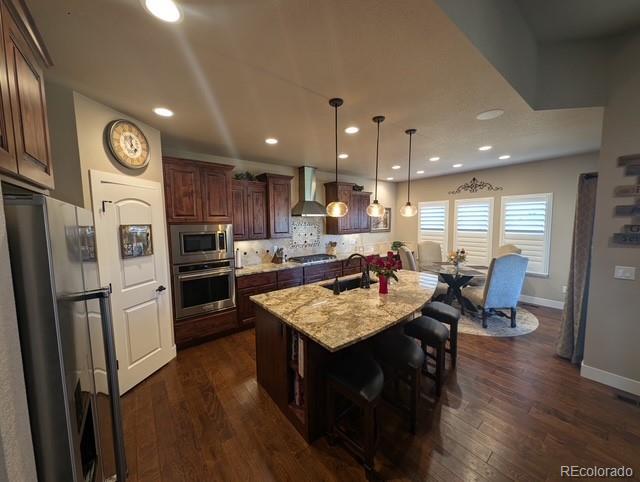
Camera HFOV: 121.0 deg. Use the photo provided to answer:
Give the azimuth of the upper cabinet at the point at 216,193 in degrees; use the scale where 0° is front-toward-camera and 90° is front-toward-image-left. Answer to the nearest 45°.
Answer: approximately 0°

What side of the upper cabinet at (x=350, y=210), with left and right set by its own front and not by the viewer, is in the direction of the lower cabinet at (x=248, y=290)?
right

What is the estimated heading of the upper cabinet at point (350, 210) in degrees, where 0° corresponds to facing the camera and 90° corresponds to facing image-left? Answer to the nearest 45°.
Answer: approximately 315°

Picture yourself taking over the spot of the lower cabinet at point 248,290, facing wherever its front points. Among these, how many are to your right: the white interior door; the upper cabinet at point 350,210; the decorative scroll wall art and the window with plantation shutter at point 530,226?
1

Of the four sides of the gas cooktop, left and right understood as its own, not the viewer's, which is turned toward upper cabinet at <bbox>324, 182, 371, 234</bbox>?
left

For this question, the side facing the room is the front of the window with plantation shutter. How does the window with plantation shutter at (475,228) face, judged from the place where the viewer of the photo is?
facing the viewer and to the left of the viewer

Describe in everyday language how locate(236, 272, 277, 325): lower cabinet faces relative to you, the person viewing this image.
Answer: facing the viewer and to the right of the viewer

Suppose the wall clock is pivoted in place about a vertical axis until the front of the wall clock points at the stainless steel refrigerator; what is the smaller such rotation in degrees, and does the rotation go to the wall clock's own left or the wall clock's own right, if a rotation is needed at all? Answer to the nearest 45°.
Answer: approximately 45° to the wall clock's own right
